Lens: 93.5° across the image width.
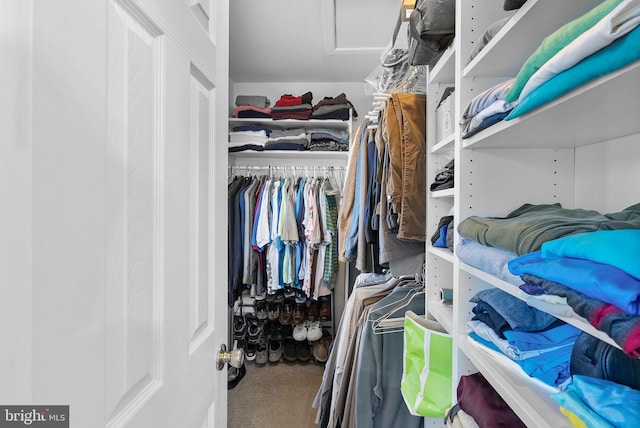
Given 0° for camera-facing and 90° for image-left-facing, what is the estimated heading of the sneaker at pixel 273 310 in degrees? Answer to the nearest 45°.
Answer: approximately 0°

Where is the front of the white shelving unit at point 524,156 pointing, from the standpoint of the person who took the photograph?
facing to the left of the viewer

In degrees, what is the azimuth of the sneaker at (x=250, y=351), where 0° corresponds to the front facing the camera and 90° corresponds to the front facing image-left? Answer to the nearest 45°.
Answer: approximately 0°

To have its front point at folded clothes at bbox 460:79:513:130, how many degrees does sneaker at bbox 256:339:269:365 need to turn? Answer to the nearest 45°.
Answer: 0° — it already faces it

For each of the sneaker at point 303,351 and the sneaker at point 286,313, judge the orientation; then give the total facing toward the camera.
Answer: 2
